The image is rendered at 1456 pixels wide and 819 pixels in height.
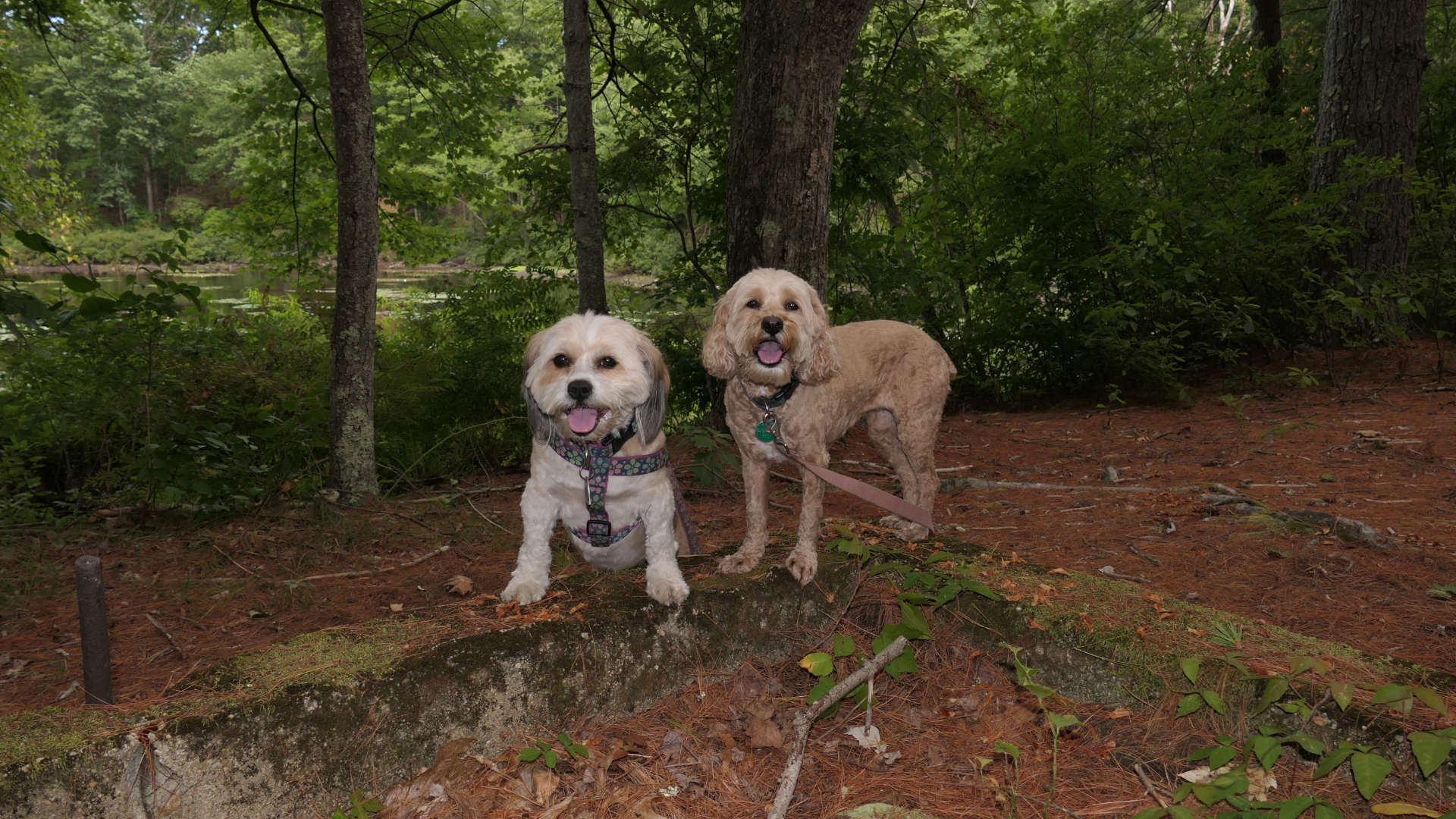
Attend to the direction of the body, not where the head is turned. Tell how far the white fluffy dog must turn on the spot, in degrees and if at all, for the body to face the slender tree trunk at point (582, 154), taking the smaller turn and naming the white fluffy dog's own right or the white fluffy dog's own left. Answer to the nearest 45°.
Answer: approximately 180°

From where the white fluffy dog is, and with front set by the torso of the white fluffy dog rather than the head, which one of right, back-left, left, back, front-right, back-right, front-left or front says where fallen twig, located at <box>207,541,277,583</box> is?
back-right

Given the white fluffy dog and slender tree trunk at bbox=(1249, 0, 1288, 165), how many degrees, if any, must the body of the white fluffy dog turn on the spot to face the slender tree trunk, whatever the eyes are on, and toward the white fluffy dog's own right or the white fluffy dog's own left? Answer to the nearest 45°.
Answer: approximately 135° to the white fluffy dog's own left

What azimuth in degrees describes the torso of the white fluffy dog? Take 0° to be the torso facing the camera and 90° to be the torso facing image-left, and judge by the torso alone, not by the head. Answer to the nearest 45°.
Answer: approximately 0°

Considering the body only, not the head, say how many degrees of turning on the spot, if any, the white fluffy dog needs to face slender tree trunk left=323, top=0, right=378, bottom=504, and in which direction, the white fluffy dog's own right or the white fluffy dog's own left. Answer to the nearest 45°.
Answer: approximately 135° to the white fluffy dog's own right

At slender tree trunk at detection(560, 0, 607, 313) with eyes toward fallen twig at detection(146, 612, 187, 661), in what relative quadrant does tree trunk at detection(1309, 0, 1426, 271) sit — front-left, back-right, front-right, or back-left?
back-left

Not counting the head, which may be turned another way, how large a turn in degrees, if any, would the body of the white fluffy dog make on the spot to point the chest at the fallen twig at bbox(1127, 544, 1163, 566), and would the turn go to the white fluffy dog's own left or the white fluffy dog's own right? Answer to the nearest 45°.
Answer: approximately 90° to the white fluffy dog's own left

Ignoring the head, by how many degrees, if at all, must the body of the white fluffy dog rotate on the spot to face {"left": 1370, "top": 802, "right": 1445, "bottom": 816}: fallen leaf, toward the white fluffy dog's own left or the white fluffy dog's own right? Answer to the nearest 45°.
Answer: approximately 45° to the white fluffy dog's own left
